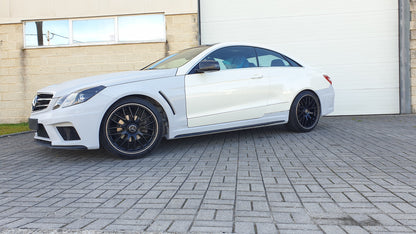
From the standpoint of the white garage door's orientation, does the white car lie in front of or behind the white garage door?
in front

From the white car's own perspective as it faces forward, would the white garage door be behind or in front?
behind

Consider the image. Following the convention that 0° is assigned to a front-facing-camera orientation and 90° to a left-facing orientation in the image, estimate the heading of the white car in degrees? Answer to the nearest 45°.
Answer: approximately 45°
